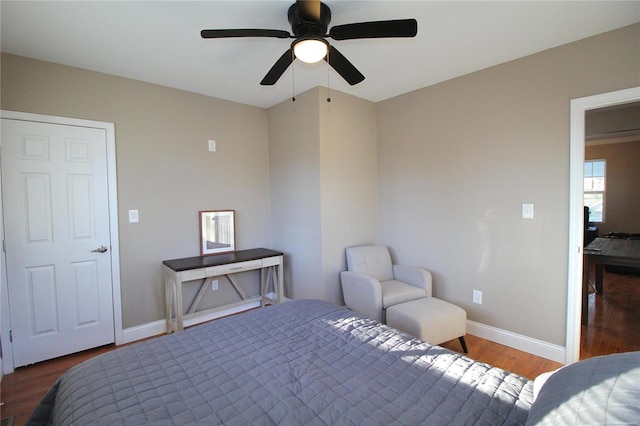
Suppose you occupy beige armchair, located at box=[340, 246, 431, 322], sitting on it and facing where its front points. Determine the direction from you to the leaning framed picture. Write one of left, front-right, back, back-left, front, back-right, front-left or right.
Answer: back-right

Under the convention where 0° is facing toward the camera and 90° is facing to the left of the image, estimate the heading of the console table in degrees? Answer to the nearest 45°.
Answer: approximately 315°

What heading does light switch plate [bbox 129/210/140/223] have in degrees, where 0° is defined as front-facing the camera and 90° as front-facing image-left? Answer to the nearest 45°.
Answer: approximately 0°

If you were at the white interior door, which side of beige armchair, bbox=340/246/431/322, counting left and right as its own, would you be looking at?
right

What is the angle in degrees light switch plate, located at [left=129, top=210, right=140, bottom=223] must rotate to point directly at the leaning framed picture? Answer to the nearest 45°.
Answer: approximately 90° to its left

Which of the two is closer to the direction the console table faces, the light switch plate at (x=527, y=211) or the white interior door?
the light switch plate
